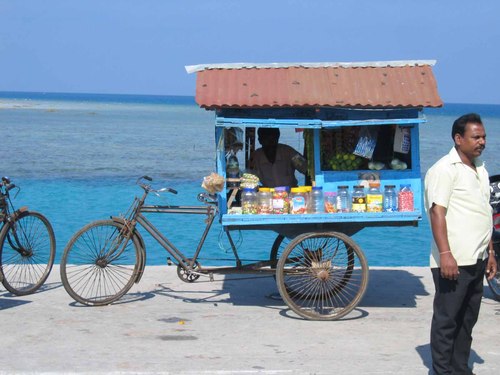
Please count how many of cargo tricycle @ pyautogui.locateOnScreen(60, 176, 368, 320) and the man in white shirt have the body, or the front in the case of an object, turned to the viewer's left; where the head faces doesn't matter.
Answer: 1

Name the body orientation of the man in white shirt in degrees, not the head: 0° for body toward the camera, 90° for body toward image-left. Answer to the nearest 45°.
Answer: approximately 315°

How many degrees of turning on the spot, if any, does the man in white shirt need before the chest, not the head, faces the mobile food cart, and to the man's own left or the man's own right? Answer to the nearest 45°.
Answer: approximately 180°

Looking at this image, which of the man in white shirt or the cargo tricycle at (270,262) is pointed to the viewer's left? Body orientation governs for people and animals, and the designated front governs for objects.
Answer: the cargo tricycle

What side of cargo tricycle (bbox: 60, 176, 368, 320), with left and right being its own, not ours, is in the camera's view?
left

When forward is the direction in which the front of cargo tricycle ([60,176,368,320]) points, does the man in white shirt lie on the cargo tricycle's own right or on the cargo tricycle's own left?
on the cargo tricycle's own left

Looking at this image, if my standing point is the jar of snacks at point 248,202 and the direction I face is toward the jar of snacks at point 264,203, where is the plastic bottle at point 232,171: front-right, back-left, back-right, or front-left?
back-left

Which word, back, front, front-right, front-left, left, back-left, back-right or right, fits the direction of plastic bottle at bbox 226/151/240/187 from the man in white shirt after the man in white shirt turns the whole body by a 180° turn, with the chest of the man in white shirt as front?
front
